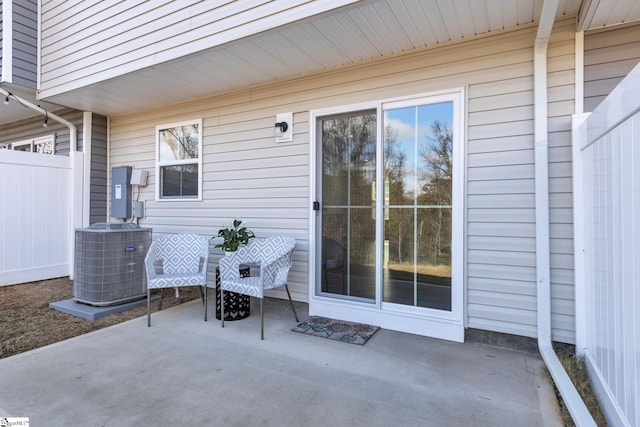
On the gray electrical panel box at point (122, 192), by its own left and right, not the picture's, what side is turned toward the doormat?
left

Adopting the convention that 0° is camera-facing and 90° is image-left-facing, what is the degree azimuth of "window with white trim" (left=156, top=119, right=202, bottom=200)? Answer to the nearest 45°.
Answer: approximately 45°

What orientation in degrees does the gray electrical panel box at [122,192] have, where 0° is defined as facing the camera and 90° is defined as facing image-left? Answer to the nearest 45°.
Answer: approximately 45°

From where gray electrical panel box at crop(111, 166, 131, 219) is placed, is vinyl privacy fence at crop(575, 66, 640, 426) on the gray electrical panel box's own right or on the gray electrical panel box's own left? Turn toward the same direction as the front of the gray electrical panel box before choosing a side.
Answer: on the gray electrical panel box's own left

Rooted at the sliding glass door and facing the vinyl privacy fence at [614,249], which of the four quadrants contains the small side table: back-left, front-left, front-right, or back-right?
back-right

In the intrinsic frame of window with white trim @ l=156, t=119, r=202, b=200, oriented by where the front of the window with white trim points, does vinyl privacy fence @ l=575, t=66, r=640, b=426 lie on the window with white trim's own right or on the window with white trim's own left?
on the window with white trim's own left

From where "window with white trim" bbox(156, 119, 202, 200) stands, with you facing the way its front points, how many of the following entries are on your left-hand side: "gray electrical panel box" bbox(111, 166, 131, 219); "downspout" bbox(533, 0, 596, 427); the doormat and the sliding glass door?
3
